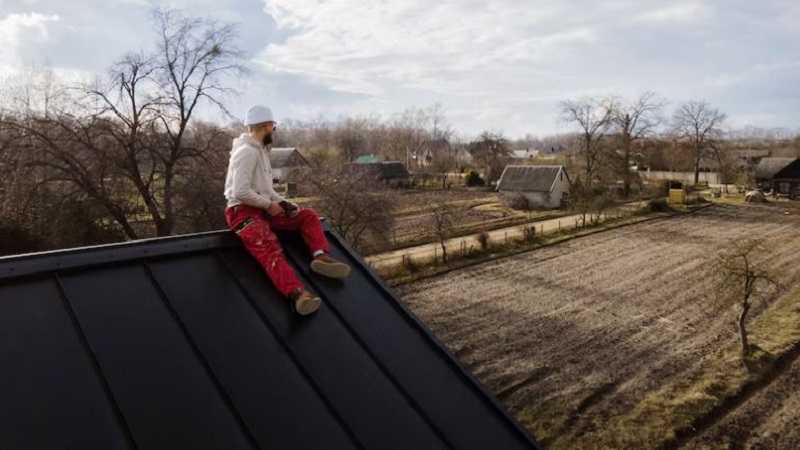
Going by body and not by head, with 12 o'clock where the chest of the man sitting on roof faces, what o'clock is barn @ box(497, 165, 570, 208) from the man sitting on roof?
The barn is roughly at 10 o'clock from the man sitting on roof.

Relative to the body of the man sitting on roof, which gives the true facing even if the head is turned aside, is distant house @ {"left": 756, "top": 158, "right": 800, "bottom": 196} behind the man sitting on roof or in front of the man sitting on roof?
in front

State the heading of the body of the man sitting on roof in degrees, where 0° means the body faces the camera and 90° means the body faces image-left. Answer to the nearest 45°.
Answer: approximately 270°

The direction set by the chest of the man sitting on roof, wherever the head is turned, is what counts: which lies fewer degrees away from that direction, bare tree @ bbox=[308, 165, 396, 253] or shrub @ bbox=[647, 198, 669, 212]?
the shrub

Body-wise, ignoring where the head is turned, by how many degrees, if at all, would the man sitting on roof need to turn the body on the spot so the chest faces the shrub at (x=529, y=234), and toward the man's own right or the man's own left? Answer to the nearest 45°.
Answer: approximately 45° to the man's own left

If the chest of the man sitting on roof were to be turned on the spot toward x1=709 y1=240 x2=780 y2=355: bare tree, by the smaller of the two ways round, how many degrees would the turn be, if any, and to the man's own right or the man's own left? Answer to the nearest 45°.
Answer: approximately 45° to the man's own left

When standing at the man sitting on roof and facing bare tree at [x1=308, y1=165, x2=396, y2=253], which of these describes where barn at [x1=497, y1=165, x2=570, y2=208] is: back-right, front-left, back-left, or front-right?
front-right

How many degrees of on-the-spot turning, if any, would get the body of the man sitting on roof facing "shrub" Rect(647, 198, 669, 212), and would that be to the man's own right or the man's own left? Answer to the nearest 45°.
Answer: approximately 45° to the man's own left

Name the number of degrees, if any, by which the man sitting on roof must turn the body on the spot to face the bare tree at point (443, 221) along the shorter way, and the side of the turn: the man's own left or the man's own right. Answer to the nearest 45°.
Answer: approximately 90° to the man's own left

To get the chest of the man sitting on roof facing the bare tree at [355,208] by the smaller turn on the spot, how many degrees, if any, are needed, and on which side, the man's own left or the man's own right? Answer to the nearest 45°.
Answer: approximately 90° to the man's own left
